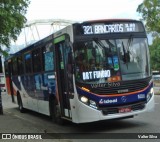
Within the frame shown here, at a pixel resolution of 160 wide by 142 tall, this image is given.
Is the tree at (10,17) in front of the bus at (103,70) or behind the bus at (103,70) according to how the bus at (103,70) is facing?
behind

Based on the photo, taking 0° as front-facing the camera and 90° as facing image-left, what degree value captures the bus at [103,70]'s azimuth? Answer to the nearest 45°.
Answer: approximately 315°

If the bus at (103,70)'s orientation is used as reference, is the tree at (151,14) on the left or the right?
on its left
